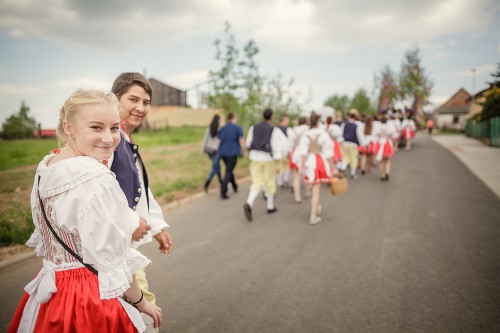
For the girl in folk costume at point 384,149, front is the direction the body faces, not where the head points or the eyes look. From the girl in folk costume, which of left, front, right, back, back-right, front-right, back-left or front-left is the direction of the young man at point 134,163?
back

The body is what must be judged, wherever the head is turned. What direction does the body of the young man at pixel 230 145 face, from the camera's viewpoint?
away from the camera

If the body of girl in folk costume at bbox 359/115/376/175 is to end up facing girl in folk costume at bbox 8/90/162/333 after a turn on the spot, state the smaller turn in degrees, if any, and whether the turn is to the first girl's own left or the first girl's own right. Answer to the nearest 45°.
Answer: approximately 180°

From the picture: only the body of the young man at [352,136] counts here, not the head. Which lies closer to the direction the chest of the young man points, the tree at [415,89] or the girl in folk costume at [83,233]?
the tree

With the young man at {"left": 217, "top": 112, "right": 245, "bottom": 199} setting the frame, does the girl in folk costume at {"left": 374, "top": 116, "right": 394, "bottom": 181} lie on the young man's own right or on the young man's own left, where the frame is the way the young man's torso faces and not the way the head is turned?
on the young man's own right

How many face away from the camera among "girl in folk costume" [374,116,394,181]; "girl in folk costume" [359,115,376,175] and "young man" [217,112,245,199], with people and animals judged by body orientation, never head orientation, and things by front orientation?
3

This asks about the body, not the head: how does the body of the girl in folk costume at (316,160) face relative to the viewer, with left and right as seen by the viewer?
facing away from the viewer

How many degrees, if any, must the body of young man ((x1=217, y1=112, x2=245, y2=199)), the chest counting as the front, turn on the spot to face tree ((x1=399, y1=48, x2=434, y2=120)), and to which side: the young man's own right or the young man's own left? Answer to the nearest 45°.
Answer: approximately 45° to the young man's own right

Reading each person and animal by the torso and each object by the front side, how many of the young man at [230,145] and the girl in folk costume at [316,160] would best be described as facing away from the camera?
2

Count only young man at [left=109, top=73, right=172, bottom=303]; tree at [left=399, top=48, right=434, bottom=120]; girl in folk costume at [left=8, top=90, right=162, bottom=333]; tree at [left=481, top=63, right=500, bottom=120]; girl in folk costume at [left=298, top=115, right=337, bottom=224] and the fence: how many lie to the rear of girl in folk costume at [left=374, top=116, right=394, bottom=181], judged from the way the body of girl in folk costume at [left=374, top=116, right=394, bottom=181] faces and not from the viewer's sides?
3

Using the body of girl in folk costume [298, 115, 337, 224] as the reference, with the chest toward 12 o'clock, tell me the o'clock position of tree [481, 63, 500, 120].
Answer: The tree is roughly at 1 o'clock from the girl in folk costume.

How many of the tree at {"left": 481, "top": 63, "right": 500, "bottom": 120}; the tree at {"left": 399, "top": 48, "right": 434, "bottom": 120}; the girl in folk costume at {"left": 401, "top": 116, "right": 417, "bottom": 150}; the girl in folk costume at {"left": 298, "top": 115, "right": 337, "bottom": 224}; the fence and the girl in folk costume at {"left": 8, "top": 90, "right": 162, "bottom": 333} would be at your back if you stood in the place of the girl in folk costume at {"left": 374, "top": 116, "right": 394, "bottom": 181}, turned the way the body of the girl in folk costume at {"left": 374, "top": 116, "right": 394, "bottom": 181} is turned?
2

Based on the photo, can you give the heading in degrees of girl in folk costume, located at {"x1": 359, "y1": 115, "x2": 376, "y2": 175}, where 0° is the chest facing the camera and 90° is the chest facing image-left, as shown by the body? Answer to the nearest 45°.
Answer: approximately 180°
